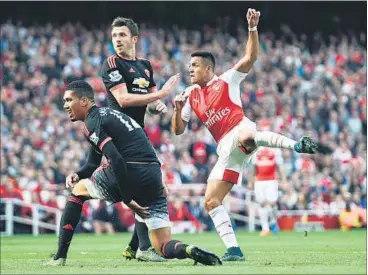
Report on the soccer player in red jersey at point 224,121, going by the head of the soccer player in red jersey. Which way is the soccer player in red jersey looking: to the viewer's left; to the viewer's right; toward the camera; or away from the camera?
to the viewer's left

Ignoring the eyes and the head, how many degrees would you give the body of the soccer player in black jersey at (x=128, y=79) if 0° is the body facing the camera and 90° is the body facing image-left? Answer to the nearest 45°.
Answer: approximately 315°

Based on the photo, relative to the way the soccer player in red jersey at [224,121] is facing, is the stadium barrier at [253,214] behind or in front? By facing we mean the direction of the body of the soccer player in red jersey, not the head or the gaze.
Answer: behind

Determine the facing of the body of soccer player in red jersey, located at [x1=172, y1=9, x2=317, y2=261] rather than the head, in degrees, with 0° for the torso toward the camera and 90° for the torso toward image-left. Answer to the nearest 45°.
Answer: approximately 45°
